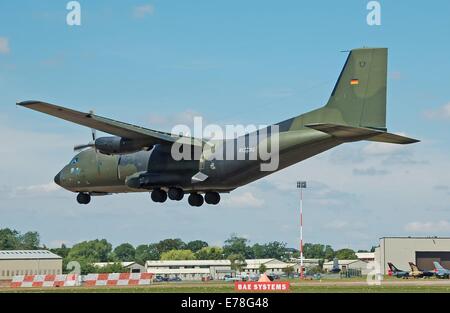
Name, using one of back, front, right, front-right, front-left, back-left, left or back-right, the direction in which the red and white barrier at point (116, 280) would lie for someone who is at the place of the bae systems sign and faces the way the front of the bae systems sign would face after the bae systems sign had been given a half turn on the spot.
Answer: front-left

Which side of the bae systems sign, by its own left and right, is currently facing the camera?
front

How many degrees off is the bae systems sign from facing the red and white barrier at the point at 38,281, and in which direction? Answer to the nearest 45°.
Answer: approximately 135° to its right
